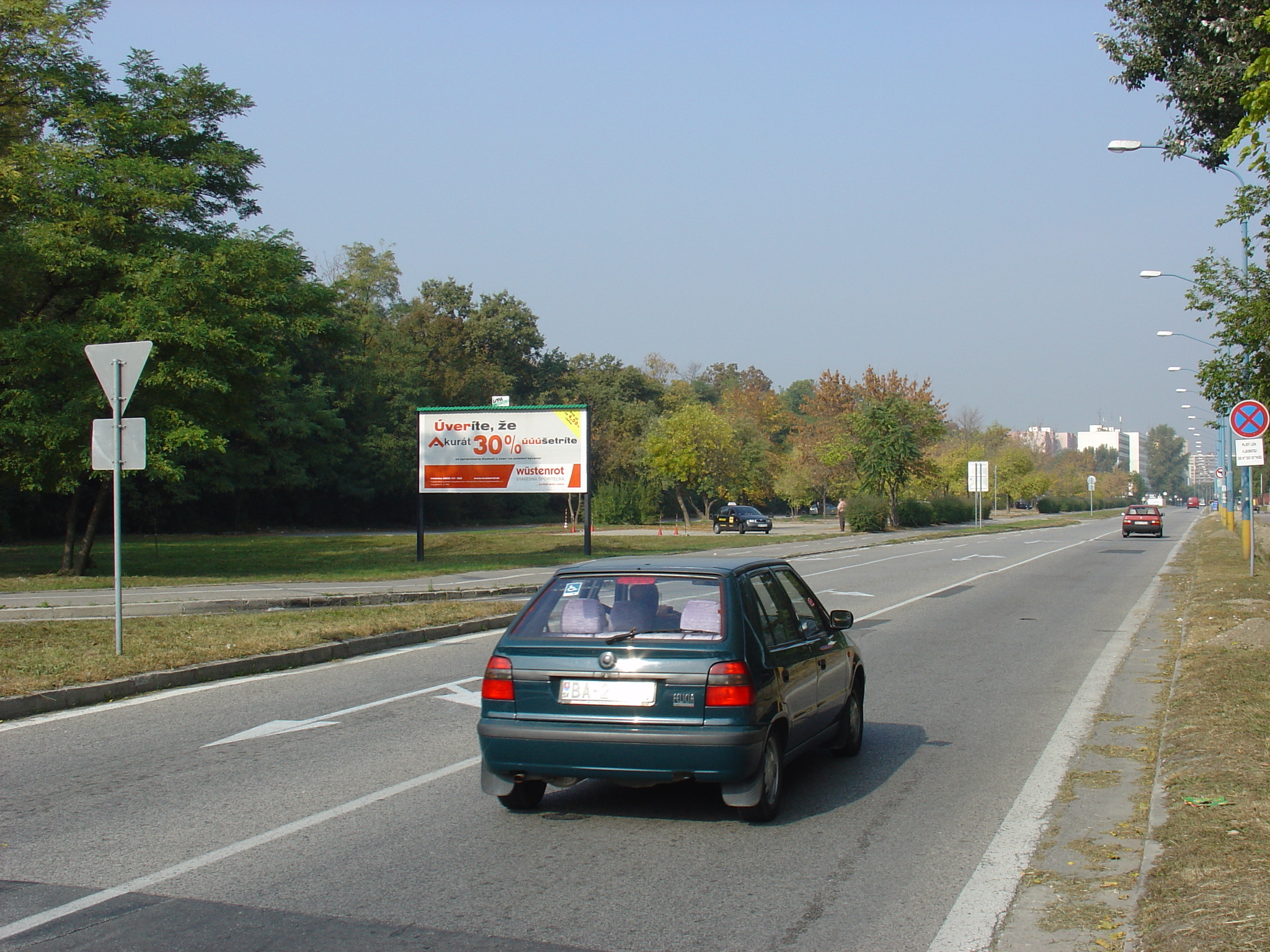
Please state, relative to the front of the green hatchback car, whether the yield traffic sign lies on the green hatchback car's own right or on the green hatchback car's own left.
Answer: on the green hatchback car's own left

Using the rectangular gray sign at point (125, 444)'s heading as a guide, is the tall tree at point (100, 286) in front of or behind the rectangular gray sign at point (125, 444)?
in front

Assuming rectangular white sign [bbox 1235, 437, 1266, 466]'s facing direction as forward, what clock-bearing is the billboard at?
The billboard is roughly at 3 o'clock from the rectangular white sign.

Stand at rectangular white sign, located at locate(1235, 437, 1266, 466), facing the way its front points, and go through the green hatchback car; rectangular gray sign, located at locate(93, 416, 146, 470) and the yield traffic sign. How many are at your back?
0

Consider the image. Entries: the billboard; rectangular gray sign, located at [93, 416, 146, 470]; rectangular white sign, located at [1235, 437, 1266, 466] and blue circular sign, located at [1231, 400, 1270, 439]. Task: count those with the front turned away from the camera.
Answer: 1

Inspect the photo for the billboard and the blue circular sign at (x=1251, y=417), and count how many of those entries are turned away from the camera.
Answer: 0

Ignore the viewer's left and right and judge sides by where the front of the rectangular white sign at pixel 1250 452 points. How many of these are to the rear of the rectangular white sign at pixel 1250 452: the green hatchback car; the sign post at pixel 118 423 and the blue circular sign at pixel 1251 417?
0

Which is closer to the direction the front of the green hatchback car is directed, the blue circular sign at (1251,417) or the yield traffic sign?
the blue circular sign

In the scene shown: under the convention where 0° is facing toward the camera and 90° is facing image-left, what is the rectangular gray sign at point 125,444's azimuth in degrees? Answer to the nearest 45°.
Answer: approximately 180°

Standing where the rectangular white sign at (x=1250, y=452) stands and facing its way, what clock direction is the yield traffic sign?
The yield traffic sign is roughly at 1 o'clock from the rectangular white sign.

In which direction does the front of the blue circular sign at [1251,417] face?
toward the camera

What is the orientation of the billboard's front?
toward the camera

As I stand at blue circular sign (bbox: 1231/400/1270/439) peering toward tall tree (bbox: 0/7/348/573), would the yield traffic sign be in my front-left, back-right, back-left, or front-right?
front-left

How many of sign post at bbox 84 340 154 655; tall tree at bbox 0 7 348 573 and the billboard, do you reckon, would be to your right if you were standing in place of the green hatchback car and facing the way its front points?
0

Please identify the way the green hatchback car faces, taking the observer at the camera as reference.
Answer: facing away from the viewer and to the right of the viewer

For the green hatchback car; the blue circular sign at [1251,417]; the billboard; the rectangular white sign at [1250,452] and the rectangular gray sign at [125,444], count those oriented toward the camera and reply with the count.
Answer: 3

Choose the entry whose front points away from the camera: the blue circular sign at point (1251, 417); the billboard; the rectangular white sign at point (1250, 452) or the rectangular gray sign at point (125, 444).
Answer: the rectangular gray sign at point (125, 444)

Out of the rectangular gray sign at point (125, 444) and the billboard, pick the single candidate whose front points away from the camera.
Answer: the rectangular gray sign

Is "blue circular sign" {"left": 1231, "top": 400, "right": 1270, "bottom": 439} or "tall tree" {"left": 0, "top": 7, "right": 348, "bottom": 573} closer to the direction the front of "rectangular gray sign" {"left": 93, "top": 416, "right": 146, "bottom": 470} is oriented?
the tall tree

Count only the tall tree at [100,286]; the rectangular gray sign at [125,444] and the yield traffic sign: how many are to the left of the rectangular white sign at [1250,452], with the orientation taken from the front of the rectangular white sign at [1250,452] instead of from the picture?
0

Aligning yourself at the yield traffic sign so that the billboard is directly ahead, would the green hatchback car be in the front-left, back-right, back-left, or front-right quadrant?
back-right

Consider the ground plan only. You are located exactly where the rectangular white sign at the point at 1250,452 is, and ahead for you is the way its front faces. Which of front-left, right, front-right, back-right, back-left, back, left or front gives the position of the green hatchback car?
front
